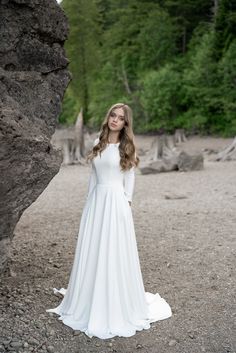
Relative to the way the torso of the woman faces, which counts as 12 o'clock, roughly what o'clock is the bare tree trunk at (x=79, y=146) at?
The bare tree trunk is roughly at 6 o'clock from the woman.

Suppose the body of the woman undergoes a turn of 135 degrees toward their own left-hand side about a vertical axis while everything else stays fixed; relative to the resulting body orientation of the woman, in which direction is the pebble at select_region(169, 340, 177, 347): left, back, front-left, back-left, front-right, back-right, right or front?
right

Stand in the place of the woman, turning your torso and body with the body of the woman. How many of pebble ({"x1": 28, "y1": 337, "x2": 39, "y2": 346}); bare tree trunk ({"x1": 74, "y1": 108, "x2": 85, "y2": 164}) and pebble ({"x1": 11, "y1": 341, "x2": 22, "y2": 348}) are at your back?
1

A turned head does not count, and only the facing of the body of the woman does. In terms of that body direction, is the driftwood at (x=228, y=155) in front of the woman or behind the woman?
behind

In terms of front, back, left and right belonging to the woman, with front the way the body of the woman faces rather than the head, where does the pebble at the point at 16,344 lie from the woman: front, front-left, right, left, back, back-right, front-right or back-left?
front-right

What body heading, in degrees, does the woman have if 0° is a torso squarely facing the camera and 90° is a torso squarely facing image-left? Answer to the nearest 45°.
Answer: approximately 0°

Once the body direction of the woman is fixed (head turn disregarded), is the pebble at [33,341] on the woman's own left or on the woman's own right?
on the woman's own right
